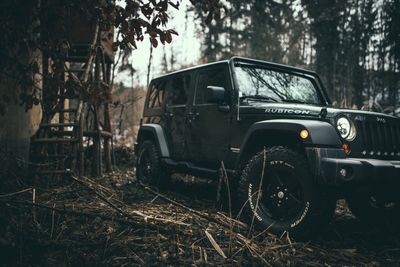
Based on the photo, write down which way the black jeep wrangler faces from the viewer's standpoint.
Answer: facing the viewer and to the right of the viewer

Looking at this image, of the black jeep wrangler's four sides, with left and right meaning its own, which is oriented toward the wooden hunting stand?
back
